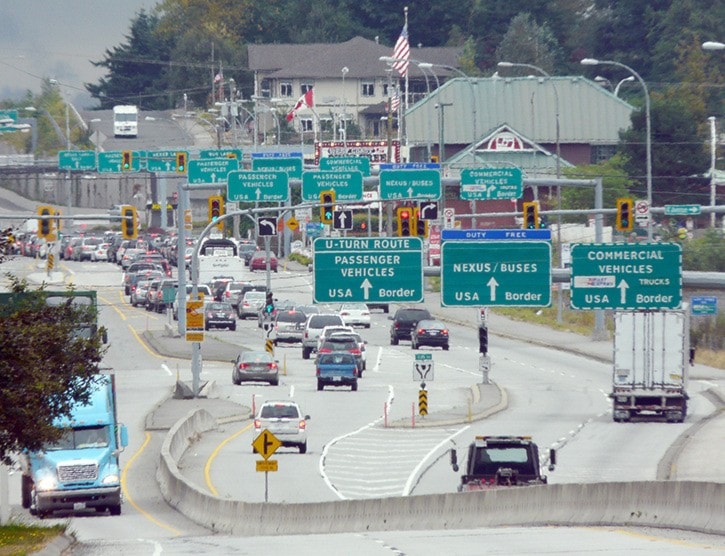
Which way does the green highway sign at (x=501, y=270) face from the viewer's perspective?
toward the camera

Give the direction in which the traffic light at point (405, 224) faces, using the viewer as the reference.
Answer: facing the viewer

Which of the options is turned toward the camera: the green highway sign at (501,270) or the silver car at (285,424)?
the green highway sign

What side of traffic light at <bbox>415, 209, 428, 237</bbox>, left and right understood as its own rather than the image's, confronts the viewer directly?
front

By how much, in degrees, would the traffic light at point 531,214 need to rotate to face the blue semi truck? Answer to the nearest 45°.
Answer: approximately 45° to its right

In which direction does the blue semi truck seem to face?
toward the camera

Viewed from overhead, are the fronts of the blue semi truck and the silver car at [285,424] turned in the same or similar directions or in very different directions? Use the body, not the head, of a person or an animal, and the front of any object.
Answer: very different directions

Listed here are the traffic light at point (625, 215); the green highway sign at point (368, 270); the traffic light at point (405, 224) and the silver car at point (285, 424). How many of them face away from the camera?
1

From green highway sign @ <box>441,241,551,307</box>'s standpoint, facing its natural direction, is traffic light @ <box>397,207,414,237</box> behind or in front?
behind

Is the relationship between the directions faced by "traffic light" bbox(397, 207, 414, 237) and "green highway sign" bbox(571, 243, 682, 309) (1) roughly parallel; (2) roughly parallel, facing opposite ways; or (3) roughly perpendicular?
roughly parallel

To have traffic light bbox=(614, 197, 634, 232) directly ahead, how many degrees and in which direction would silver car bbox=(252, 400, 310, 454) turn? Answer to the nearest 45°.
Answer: approximately 90° to its right

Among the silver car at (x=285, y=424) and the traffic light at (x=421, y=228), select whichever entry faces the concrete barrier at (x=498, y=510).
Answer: the traffic light

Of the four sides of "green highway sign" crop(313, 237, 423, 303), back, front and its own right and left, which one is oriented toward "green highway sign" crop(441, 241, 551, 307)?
left

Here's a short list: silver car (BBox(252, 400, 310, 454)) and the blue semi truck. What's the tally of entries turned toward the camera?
1
